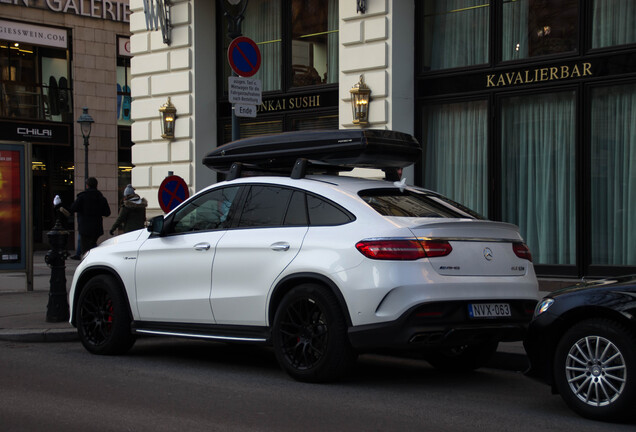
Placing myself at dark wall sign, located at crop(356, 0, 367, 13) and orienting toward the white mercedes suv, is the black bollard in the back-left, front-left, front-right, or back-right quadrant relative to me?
front-right

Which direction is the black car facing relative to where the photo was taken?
to the viewer's left

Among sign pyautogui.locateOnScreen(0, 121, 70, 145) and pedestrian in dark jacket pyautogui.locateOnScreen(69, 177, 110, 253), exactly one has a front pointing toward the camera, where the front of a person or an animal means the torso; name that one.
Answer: the sign

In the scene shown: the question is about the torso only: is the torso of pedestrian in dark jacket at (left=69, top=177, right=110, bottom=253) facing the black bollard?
no

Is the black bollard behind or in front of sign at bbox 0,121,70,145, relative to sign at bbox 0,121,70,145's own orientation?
in front

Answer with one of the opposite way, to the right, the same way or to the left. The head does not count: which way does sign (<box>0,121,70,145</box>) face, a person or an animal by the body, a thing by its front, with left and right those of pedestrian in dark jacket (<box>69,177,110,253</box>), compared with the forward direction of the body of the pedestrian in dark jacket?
the opposite way

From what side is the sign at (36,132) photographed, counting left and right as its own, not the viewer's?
front

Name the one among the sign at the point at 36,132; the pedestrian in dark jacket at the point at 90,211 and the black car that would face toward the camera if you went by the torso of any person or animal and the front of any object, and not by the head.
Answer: the sign

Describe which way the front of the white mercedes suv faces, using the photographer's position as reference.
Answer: facing away from the viewer and to the left of the viewer

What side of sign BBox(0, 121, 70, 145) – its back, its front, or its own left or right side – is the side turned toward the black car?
front

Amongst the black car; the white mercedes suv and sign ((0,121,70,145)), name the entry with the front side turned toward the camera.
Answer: the sign

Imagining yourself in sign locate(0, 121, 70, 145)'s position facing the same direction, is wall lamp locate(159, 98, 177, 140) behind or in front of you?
in front

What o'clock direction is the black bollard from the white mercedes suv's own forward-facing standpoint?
The black bollard is roughly at 12 o'clock from the white mercedes suv.

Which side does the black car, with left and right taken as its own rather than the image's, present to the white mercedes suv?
front

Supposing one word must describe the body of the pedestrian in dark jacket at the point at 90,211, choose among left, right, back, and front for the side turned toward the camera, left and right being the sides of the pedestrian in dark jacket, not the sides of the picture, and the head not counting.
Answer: back
